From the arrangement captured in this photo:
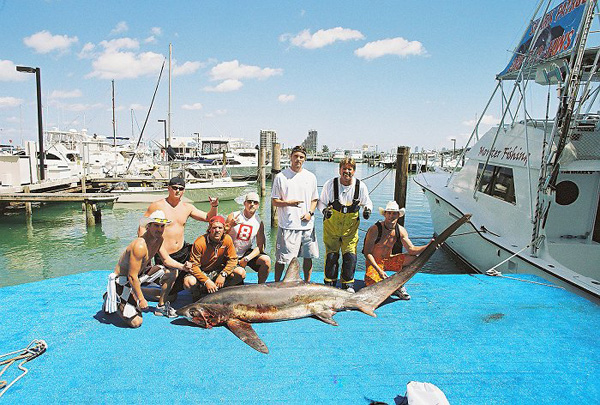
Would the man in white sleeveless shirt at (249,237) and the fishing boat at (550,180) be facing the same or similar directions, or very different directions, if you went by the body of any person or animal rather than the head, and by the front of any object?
very different directions

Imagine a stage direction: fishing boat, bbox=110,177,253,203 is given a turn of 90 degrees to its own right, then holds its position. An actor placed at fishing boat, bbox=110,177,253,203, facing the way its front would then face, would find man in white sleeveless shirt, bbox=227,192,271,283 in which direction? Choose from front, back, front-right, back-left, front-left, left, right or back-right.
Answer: front

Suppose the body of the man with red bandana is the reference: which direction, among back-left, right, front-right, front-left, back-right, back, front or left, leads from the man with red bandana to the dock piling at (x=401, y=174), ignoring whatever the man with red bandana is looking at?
back-left

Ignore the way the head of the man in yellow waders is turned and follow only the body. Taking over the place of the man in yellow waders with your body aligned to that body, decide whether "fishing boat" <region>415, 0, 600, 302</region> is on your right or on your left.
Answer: on your left

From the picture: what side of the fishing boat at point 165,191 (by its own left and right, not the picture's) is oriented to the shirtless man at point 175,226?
right

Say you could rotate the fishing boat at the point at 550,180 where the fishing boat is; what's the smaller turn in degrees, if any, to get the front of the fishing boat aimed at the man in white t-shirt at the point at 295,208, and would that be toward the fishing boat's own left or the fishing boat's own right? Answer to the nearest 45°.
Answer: approximately 90° to the fishing boat's own left

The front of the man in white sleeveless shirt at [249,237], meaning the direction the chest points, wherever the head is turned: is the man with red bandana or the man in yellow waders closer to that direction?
the man with red bandana

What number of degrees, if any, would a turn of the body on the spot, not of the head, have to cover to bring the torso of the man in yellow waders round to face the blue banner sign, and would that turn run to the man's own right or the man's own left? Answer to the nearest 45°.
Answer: approximately 135° to the man's own left

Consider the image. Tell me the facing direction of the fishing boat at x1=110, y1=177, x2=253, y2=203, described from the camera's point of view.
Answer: facing to the right of the viewer

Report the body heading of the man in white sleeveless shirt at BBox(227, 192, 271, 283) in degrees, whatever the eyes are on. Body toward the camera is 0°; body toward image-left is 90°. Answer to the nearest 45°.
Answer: approximately 0°
